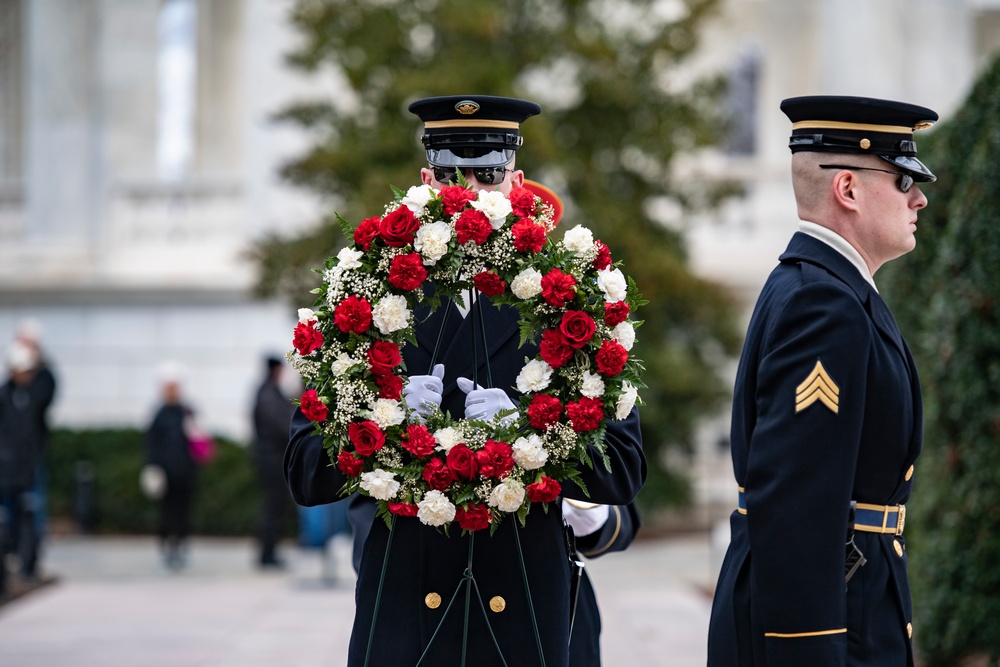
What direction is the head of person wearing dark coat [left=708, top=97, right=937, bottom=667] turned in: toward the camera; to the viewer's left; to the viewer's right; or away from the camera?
to the viewer's right

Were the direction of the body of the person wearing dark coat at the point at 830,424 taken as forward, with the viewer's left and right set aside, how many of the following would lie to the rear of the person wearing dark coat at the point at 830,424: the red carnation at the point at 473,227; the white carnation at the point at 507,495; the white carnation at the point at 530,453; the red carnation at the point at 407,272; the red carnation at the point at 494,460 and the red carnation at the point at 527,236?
6

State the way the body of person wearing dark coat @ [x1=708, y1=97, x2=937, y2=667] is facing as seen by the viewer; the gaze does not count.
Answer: to the viewer's right

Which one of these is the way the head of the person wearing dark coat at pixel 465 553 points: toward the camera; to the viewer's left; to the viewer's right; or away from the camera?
toward the camera

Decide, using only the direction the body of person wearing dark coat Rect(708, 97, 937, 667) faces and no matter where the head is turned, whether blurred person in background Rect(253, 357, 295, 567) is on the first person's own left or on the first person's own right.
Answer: on the first person's own left

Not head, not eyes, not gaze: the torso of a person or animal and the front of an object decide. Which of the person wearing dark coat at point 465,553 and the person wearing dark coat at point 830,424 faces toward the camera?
the person wearing dark coat at point 465,553

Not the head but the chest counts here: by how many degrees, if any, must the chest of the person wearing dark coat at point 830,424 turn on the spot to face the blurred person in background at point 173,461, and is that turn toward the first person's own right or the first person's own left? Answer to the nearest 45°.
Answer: approximately 135° to the first person's own left

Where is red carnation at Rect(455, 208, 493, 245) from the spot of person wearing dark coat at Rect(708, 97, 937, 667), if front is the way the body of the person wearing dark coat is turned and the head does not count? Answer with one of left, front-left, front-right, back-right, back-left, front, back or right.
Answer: back

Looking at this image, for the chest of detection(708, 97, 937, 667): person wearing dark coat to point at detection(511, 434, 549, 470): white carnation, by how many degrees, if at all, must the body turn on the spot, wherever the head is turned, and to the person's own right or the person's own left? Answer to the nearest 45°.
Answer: approximately 180°

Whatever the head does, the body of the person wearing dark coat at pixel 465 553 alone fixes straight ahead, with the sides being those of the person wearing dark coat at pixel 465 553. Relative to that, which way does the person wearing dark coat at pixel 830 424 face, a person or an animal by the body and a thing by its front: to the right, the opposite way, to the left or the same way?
to the left

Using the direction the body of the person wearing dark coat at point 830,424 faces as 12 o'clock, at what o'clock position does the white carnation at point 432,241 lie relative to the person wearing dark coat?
The white carnation is roughly at 6 o'clock from the person wearing dark coat.

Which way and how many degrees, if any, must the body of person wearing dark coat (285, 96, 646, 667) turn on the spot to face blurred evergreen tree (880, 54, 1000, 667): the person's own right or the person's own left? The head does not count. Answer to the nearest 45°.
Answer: approximately 135° to the person's own left

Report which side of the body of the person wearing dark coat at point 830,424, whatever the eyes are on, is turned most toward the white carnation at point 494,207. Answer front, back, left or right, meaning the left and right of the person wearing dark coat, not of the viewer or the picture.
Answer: back

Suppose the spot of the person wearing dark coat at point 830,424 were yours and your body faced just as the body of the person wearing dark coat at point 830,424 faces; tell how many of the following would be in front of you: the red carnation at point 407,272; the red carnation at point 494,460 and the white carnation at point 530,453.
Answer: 0

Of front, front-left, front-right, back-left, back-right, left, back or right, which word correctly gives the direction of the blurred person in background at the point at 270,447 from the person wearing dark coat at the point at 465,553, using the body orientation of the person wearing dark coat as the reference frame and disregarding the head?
back

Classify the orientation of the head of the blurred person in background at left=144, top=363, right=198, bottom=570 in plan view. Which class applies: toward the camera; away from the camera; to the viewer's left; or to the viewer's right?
toward the camera

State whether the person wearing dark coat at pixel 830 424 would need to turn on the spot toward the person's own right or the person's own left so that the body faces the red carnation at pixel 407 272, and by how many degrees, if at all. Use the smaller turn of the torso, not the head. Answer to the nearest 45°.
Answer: approximately 180°

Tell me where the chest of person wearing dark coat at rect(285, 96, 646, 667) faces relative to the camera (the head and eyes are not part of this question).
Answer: toward the camera

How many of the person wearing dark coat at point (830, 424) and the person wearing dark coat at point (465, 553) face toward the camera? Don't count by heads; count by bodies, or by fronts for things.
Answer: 1
